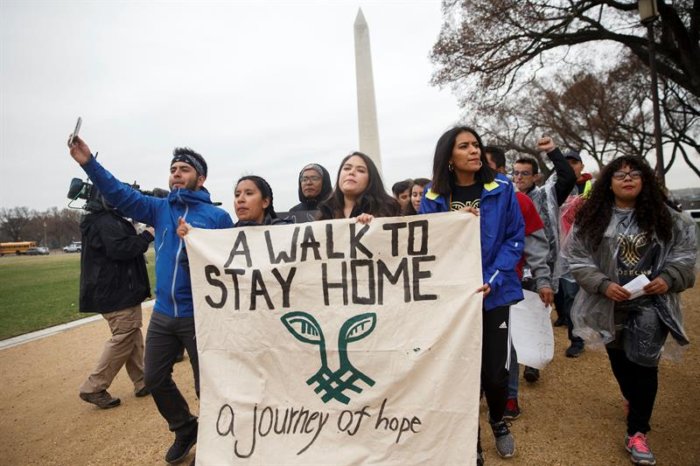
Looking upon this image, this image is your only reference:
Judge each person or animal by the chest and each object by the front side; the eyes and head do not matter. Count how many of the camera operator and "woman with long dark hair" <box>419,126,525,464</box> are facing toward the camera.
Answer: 1

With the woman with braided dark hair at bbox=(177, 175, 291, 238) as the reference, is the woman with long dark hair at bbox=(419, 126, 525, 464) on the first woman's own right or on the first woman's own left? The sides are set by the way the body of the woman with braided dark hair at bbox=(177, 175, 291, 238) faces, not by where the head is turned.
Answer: on the first woman's own left

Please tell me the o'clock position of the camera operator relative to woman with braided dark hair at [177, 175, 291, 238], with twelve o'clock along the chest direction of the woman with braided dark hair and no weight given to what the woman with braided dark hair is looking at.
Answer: The camera operator is roughly at 3 o'clock from the woman with braided dark hair.

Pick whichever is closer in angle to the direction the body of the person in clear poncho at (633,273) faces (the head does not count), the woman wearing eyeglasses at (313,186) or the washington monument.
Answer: the woman wearing eyeglasses

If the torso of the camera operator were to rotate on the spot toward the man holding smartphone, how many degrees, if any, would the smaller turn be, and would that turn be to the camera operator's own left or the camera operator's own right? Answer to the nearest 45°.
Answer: approximately 90° to the camera operator's own right

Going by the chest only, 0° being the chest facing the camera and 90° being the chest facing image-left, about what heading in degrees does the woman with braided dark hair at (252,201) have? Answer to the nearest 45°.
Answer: approximately 45°

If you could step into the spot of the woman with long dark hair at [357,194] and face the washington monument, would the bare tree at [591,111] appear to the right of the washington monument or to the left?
right

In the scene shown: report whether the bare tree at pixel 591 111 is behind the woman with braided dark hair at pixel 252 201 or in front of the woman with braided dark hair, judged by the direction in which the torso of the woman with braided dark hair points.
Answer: behind

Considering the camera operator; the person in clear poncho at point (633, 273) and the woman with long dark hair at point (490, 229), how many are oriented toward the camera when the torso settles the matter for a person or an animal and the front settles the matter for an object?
2
